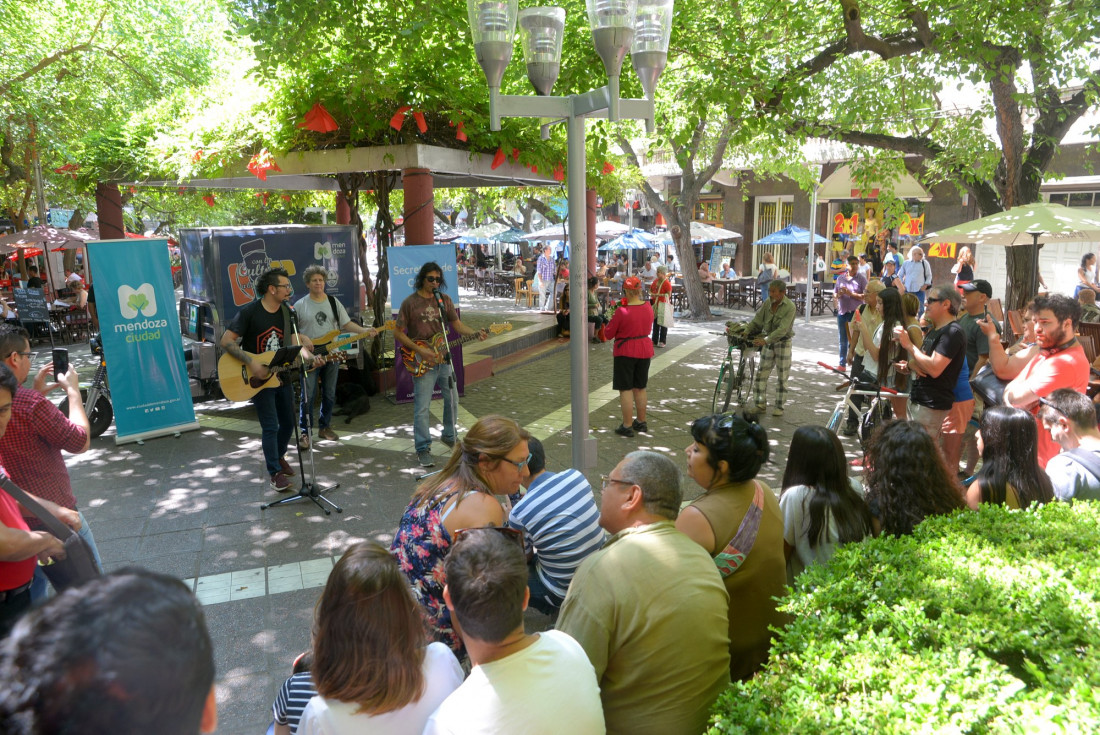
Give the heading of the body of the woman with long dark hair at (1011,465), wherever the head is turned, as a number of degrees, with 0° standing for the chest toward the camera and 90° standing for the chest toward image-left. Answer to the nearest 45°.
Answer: approximately 135°

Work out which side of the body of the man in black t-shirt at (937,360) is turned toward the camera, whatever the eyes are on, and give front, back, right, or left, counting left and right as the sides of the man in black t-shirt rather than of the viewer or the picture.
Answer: left

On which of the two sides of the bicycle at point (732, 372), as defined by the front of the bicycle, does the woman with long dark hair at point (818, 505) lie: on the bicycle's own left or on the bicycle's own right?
on the bicycle's own left

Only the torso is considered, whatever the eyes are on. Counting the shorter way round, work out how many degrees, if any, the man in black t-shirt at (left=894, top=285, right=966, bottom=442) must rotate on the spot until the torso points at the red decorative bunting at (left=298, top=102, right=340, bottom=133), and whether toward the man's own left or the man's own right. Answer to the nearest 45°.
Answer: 0° — they already face it

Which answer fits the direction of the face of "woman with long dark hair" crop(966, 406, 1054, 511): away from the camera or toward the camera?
away from the camera

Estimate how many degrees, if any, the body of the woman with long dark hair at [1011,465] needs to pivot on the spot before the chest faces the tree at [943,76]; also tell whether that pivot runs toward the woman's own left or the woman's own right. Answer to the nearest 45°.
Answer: approximately 45° to the woman's own right

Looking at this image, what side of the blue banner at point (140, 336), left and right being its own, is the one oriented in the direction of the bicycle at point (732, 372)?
left

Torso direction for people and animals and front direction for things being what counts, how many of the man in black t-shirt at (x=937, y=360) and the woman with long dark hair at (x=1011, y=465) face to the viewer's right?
0

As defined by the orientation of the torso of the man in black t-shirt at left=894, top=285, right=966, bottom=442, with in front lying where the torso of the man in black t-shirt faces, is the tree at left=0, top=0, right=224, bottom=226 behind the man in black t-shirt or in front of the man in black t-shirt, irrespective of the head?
in front

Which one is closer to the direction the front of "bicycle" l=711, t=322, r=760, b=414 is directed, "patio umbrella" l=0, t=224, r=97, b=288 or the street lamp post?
the street lamp post

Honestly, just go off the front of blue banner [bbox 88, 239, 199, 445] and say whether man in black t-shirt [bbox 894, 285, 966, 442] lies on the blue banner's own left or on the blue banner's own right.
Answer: on the blue banner's own left

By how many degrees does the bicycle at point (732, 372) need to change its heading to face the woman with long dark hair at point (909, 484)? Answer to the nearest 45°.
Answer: approximately 45° to its left
